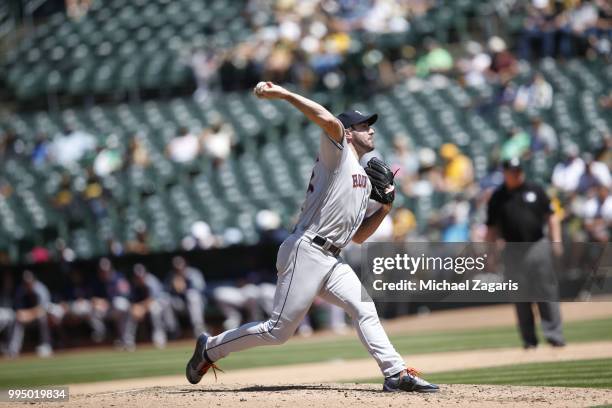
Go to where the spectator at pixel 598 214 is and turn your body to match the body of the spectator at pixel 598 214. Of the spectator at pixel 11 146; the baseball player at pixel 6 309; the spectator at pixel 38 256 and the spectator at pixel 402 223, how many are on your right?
4

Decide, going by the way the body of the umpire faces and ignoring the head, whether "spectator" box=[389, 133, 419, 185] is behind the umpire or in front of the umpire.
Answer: behind

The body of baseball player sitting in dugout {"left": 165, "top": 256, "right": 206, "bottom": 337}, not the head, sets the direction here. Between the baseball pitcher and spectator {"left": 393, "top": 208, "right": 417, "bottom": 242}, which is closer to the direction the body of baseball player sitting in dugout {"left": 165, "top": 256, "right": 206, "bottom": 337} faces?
the baseball pitcher

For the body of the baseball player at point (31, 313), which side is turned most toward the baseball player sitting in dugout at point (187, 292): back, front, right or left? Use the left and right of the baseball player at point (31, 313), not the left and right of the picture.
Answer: left

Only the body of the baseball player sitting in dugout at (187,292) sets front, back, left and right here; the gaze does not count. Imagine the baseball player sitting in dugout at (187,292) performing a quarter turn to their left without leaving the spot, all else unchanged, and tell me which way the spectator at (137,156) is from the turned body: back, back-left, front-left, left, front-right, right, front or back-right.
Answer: back-left

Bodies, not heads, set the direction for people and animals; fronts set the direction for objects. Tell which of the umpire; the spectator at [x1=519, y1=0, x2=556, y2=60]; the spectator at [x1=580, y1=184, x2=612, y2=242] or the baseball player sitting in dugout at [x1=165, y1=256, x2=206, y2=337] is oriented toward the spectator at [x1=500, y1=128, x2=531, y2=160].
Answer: the spectator at [x1=519, y1=0, x2=556, y2=60]

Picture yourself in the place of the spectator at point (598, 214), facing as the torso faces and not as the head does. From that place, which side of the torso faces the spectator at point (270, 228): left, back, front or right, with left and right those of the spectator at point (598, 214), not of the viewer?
right

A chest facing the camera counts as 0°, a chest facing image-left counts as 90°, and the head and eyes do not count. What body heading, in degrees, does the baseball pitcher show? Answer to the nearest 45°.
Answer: approximately 270°

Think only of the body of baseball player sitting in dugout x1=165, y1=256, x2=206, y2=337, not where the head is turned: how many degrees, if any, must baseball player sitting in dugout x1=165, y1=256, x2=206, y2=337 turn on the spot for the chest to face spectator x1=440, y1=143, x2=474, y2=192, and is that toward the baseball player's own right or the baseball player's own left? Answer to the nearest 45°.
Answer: approximately 135° to the baseball player's own left
